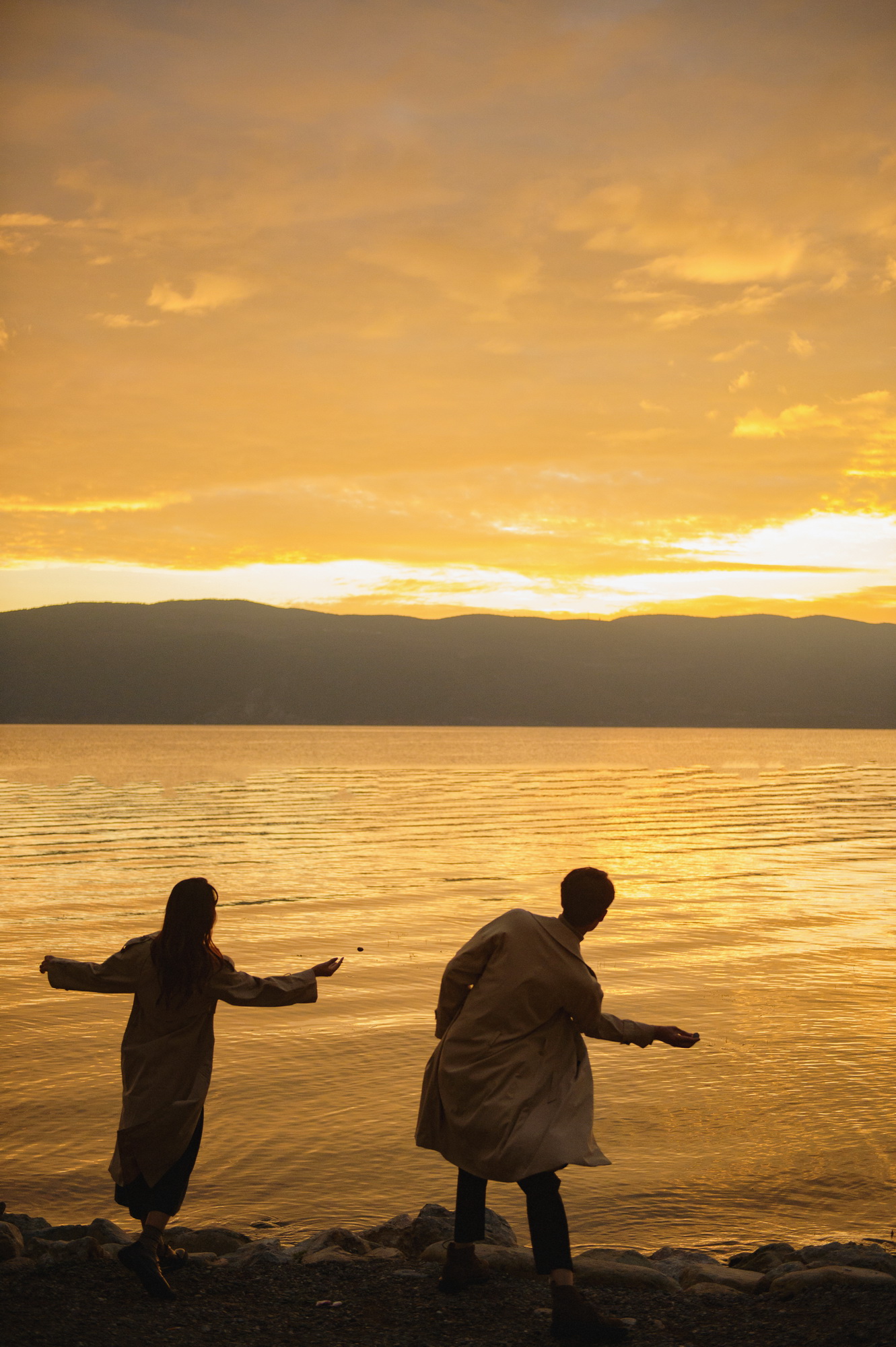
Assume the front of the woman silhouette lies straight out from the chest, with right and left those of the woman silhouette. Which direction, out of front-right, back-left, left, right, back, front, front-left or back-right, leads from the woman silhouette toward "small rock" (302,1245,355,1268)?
front-right

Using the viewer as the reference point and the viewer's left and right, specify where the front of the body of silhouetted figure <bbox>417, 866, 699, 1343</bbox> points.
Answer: facing away from the viewer and to the right of the viewer

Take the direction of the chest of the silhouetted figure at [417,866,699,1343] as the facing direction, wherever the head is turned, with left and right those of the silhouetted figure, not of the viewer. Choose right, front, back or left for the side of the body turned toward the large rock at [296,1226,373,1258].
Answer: left

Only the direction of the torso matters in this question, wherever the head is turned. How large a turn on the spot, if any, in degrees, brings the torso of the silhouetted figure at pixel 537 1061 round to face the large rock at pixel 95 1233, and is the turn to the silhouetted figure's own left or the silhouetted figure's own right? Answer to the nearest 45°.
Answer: approximately 90° to the silhouetted figure's own left

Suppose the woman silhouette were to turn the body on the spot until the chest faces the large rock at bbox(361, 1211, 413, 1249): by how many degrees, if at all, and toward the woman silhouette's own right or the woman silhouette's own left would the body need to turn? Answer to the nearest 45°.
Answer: approximately 45° to the woman silhouette's own right

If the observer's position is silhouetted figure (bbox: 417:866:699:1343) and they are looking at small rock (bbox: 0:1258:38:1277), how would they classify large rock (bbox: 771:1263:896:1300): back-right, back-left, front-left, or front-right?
back-right

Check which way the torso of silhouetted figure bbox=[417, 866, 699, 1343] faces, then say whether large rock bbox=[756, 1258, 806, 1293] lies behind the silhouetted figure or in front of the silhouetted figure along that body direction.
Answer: in front

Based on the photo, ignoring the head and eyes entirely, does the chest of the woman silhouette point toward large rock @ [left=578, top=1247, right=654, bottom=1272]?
no

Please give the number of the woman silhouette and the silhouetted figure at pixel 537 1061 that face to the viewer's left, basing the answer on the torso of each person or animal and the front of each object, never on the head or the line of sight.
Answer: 0

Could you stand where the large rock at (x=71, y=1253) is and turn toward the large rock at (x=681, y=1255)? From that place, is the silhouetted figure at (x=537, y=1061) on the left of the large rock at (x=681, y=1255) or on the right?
right

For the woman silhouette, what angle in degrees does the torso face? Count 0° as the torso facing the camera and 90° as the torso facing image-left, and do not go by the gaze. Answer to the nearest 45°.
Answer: approximately 180°

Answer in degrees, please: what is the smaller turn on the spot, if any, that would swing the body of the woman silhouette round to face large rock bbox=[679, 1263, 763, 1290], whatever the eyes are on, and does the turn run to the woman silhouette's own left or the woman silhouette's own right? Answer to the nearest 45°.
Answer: approximately 90° to the woman silhouette's own right

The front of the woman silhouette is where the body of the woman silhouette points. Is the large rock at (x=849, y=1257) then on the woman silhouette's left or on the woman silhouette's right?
on the woman silhouette's right
